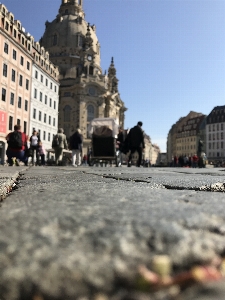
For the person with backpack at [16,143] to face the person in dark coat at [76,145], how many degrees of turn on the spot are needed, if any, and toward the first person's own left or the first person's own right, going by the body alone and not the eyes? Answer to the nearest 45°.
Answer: approximately 45° to the first person's own right

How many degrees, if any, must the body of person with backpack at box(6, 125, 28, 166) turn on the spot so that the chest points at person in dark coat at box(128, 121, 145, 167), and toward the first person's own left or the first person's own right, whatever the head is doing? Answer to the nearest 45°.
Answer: approximately 90° to the first person's own right

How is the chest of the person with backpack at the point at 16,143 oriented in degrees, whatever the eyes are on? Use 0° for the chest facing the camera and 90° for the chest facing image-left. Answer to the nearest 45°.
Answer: approximately 180°
